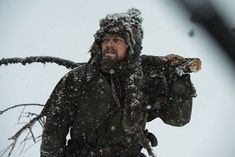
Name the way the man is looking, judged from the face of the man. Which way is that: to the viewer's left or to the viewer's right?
to the viewer's left

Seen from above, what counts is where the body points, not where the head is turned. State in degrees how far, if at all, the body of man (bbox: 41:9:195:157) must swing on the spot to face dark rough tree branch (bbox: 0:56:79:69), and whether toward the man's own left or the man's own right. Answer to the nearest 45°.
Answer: approximately 135° to the man's own right

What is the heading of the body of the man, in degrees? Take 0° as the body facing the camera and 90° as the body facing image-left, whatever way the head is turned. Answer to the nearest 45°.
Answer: approximately 0°
